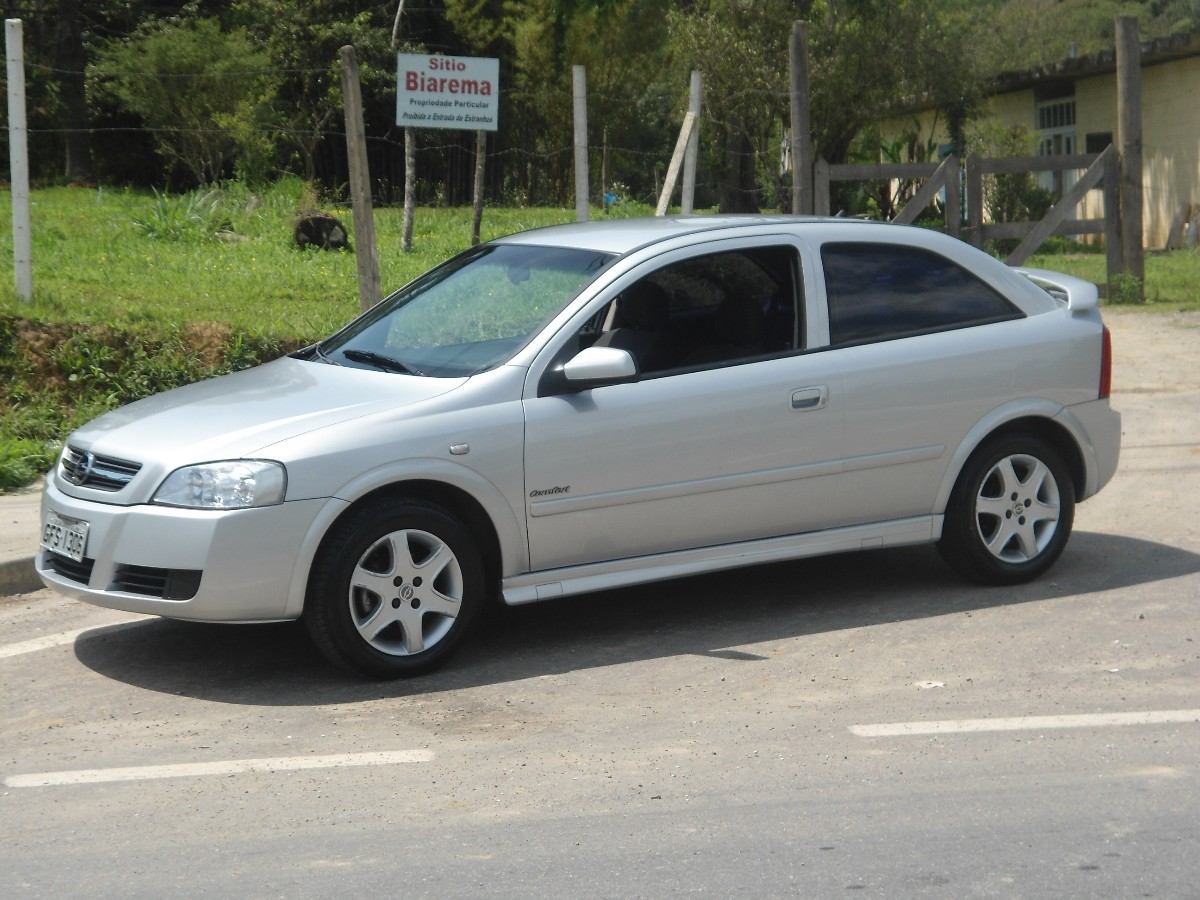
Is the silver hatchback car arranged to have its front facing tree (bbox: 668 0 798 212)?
no

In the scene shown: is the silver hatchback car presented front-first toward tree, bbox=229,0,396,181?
no

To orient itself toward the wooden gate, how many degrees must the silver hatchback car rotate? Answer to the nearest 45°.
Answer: approximately 135° to its right

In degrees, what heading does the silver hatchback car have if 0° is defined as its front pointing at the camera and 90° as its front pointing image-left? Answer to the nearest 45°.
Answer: approximately 45°

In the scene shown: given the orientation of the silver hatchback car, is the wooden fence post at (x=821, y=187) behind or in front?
behind

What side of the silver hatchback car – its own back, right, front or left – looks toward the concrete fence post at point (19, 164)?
right

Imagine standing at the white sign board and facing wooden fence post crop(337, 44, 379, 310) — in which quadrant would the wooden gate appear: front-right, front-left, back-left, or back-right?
back-left

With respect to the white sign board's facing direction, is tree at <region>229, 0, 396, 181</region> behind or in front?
behind

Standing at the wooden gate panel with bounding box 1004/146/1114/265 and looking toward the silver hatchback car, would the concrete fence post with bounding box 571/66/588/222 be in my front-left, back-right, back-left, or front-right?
front-right

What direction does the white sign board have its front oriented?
toward the camera

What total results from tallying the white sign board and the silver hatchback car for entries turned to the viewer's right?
0
